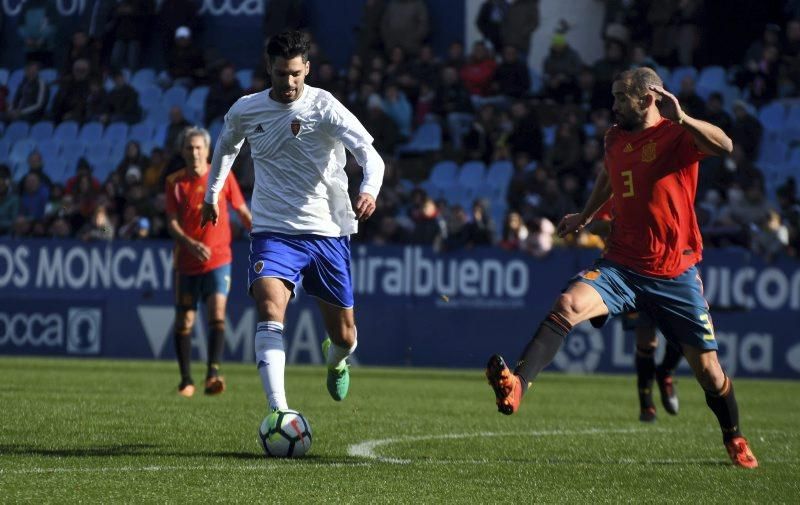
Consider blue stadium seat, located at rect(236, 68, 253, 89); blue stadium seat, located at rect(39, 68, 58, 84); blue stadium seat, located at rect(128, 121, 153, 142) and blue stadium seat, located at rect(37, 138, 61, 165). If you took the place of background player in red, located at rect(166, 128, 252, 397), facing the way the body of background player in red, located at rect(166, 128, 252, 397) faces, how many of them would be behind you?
4

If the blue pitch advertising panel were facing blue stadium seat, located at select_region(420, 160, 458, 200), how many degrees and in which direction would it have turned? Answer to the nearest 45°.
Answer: approximately 180°

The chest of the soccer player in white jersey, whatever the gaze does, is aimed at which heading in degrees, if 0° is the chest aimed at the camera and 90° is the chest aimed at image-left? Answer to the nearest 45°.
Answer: approximately 0°

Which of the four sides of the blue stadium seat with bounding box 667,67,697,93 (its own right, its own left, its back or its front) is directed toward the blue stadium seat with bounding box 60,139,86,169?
right

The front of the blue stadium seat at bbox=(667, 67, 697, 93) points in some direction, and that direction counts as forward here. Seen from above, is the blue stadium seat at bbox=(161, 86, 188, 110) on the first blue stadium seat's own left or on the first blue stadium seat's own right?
on the first blue stadium seat's own right

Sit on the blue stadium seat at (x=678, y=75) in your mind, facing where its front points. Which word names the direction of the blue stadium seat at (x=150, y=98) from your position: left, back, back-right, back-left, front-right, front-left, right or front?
right

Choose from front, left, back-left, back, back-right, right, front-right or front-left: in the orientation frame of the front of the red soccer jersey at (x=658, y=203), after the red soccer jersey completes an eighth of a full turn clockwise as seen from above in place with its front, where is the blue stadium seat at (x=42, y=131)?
front-right

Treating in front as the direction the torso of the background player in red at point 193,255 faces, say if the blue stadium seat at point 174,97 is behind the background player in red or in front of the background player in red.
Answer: behind

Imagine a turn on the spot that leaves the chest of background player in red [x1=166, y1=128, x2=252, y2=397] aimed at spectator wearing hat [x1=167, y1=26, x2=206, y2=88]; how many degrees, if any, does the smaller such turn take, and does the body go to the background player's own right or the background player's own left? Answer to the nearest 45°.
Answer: approximately 180°

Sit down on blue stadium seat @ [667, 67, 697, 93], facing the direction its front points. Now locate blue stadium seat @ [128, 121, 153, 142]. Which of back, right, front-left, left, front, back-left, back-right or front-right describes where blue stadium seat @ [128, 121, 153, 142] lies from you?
right

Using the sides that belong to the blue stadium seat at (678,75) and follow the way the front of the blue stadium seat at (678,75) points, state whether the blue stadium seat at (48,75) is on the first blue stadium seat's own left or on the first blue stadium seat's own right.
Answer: on the first blue stadium seat's own right

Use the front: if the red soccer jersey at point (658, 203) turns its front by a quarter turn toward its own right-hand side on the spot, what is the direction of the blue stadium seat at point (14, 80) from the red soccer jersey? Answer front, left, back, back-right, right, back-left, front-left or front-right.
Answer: front

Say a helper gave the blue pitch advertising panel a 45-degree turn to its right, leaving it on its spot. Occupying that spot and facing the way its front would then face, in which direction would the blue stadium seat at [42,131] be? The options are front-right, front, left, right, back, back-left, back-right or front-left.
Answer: right
